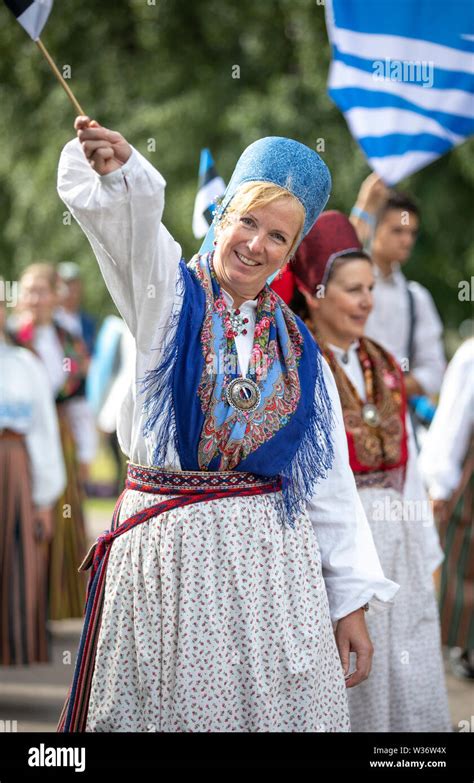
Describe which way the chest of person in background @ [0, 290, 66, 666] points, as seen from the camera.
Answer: toward the camera

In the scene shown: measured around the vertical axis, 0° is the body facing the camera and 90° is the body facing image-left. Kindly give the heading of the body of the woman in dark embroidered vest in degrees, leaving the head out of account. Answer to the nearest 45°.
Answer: approximately 315°

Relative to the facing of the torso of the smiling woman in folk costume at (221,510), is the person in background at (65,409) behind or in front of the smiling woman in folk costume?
behind

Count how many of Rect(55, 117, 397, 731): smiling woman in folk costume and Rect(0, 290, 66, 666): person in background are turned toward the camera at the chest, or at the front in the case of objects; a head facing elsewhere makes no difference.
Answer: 2

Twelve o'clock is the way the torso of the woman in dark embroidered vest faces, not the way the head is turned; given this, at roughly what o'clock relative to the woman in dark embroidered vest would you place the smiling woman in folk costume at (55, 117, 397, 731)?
The smiling woman in folk costume is roughly at 2 o'clock from the woman in dark embroidered vest.

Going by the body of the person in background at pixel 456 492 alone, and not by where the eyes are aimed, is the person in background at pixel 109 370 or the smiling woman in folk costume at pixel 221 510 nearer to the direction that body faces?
the smiling woman in folk costume

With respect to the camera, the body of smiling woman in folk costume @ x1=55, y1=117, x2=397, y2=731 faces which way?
toward the camera

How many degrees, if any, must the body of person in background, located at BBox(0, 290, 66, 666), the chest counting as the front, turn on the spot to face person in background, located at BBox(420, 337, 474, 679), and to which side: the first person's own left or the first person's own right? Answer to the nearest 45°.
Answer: approximately 90° to the first person's own left
